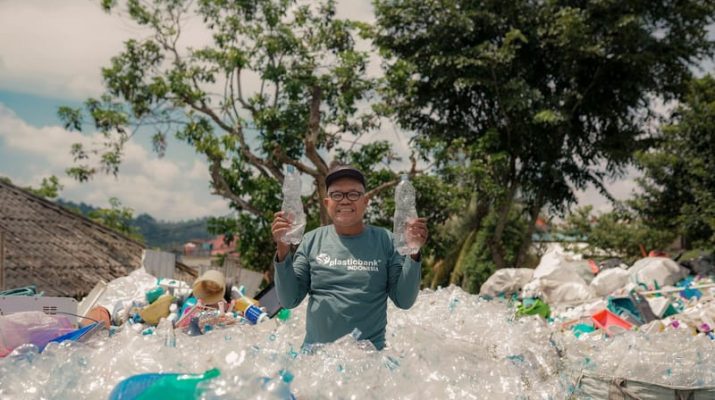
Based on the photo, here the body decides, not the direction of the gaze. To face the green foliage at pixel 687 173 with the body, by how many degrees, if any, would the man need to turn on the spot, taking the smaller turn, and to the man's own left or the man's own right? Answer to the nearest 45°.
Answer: approximately 135° to the man's own left

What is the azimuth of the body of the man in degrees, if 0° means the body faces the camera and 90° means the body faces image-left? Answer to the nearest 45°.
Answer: approximately 0°

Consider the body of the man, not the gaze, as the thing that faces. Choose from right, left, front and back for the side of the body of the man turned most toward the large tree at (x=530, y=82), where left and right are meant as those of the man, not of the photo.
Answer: back

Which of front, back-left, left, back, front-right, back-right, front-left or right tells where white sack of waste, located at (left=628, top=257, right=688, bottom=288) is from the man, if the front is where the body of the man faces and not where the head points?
back-left

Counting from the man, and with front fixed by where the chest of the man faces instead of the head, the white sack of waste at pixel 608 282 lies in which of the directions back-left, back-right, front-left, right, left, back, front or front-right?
back-left

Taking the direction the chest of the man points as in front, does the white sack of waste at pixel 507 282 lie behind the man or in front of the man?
behind

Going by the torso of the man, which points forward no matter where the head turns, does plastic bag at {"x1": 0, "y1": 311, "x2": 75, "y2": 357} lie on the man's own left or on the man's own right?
on the man's own right
